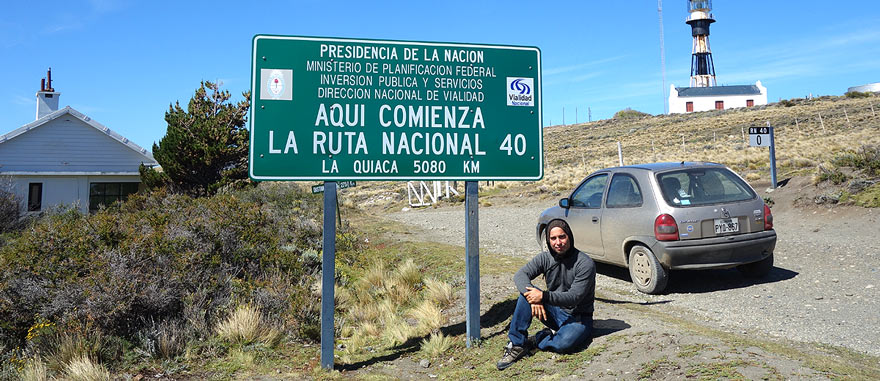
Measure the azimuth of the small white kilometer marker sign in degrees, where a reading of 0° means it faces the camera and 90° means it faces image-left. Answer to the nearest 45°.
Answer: approximately 0°

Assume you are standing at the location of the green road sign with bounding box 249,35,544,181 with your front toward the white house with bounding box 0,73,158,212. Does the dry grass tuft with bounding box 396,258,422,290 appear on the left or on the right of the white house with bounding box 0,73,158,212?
right

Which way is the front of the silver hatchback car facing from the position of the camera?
facing away from the viewer and to the left of the viewer

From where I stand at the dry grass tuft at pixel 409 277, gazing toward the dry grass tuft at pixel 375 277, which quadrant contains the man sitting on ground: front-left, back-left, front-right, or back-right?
back-left

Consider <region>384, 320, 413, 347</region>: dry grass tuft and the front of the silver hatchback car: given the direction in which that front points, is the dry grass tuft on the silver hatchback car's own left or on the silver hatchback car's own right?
on the silver hatchback car's own left

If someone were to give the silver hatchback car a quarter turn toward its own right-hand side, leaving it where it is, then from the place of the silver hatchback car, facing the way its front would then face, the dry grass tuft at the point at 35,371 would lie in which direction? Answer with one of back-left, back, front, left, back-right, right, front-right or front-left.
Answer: back

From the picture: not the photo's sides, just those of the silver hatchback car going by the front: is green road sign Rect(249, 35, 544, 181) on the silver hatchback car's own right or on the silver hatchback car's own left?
on the silver hatchback car's own left

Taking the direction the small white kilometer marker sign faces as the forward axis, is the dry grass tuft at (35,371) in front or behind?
in front

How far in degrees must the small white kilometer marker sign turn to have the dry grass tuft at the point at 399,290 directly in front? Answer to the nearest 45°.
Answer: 0° — it already faces it

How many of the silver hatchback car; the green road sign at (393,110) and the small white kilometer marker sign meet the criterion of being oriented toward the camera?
2

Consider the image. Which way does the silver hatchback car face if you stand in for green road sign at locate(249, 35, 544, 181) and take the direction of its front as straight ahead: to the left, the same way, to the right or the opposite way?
the opposite way

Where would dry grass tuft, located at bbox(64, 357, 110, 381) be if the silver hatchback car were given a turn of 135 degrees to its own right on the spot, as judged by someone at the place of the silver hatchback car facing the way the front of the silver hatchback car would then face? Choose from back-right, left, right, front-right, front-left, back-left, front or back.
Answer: back-right
